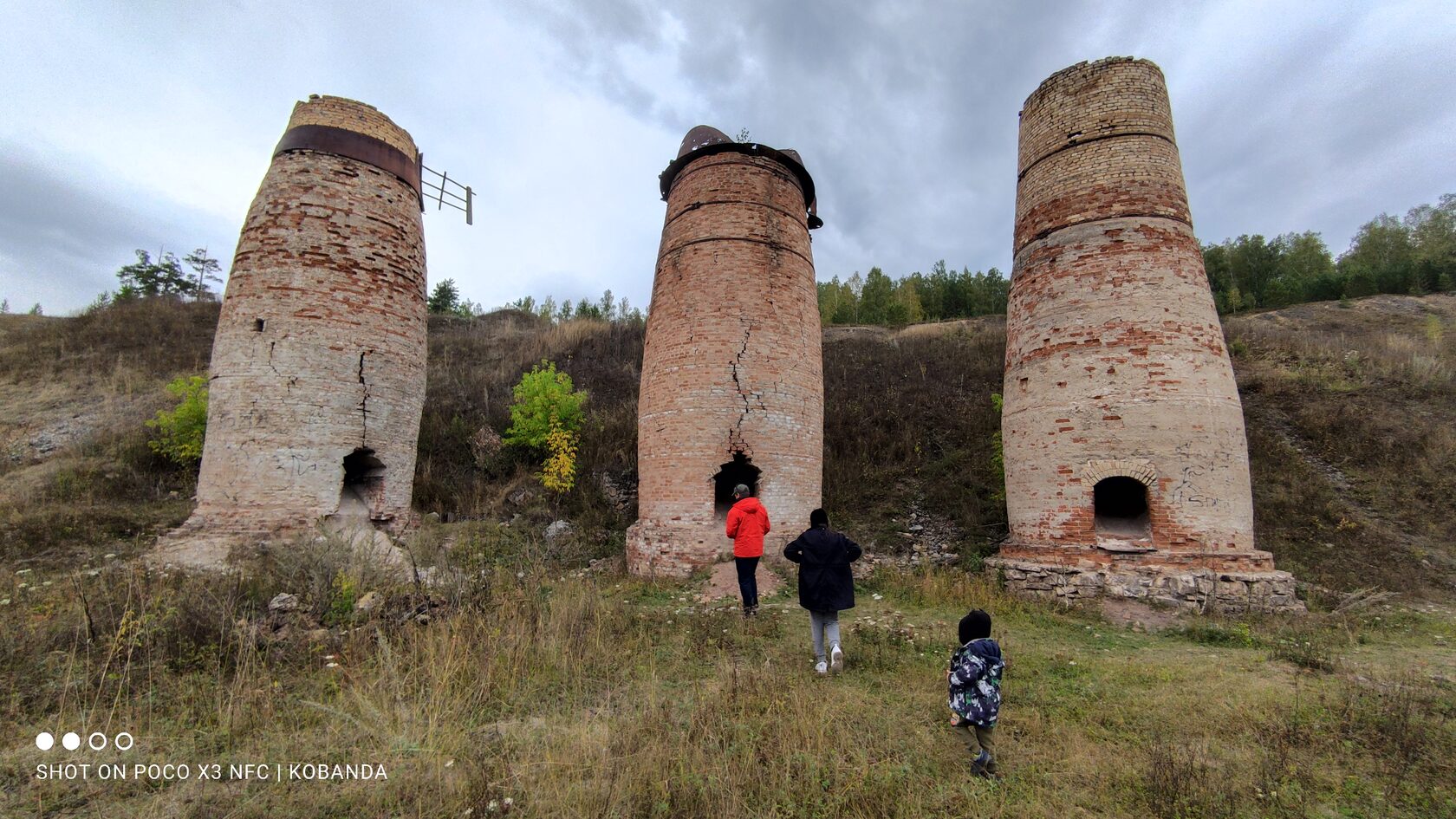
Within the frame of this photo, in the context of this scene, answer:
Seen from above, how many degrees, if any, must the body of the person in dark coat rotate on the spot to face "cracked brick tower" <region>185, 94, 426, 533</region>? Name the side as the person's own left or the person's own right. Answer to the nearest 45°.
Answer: approximately 90° to the person's own left

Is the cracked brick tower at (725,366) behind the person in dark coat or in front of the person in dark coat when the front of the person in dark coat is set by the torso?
in front

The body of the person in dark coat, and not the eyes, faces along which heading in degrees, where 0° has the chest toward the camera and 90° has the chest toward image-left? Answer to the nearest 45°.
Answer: approximately 180°

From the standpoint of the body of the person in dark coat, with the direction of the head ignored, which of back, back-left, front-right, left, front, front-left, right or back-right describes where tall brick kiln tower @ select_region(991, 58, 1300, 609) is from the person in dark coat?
front-right

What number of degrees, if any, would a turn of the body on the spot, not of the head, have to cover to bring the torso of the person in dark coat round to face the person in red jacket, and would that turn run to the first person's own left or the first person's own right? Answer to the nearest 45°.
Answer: approximately 45° to the first person's own left

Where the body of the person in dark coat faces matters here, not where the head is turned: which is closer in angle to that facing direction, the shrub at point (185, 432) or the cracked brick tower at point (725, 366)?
the cracked brick tower

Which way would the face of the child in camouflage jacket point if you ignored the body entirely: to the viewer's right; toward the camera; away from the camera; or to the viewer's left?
away from the camera

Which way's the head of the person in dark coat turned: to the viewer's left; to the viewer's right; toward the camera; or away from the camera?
away from the camera

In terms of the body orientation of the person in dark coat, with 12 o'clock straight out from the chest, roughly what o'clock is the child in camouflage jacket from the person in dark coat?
The child in camouflage jacket is roughly at 5 o'clock from the person in dark coat.

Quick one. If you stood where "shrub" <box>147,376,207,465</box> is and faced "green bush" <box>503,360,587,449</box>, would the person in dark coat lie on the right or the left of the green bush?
right

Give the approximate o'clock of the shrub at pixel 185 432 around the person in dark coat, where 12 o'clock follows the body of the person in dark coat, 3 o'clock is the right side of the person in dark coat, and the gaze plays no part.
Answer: The shrub is roughly at 10 o'clock from the person in dark coat.

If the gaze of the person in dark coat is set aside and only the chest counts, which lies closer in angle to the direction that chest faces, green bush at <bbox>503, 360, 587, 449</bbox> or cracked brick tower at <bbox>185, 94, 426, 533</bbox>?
the green bush

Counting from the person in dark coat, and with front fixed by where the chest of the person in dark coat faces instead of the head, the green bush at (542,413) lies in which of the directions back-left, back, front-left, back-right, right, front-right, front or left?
front-left
